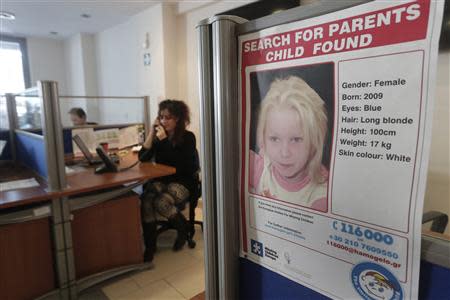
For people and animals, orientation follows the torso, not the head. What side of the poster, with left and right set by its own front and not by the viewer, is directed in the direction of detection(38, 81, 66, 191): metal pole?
right

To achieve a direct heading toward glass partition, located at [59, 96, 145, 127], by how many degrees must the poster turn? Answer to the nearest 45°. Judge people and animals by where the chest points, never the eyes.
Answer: approximately 90° to its right

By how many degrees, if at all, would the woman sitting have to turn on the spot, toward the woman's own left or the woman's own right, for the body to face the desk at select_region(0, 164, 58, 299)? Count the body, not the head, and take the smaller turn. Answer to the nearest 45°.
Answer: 0° — they already face it

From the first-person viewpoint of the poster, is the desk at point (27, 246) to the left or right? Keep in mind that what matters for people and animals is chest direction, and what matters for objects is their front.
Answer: on its right

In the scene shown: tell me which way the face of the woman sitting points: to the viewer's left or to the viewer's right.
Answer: to the viewer's left

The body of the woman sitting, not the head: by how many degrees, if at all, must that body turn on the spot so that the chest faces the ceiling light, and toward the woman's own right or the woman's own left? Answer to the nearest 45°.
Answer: approximately 90° to the woman's own right

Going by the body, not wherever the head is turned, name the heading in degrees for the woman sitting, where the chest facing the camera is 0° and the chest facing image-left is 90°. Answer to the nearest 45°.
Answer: approximately 45°

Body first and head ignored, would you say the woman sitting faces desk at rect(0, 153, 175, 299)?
yes

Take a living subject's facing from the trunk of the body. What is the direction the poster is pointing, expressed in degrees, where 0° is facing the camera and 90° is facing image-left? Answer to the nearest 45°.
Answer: approximately 45°
